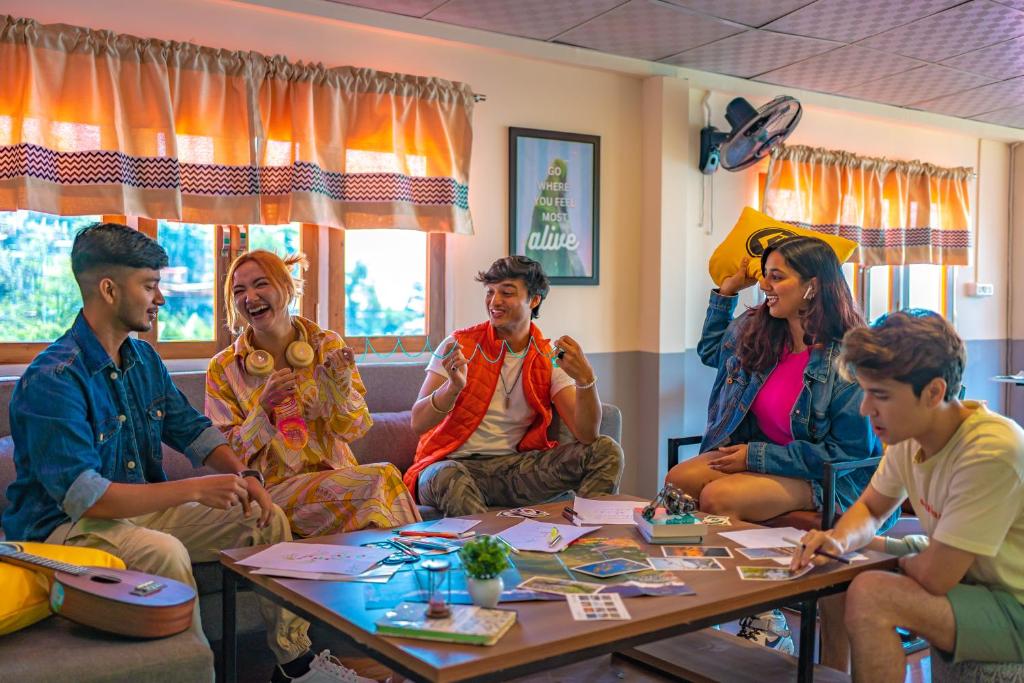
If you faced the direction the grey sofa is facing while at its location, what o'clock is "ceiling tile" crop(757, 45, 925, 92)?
The ceiling tile is roughly at 8 o'clock from the grey sofa.

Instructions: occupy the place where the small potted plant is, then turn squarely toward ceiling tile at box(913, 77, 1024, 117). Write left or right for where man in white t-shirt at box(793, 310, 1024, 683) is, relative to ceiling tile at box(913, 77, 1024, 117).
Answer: right

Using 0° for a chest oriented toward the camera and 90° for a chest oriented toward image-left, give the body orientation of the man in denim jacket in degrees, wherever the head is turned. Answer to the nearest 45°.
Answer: approximately 315°

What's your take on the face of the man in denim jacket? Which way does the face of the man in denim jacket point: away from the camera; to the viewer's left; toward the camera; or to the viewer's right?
to the viewer's right

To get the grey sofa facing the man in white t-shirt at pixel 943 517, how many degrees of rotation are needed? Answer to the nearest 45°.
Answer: approximately 45° to its left

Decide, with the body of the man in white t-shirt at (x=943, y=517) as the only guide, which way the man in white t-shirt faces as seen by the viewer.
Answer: to the viewer's left

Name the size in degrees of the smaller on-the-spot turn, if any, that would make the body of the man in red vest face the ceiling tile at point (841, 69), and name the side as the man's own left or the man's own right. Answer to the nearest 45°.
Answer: approximately 135° to the man's own left

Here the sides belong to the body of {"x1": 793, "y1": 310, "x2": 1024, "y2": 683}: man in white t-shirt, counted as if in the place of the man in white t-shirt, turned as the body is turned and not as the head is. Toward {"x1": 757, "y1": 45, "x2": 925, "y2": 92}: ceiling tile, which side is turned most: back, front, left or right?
right

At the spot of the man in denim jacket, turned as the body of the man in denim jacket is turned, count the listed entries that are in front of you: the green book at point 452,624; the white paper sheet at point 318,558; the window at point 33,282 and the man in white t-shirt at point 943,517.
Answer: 3

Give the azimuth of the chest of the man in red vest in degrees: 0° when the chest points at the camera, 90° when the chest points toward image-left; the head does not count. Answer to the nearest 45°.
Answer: approximately 0°

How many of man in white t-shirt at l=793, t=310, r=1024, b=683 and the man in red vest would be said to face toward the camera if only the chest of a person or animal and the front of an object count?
1
